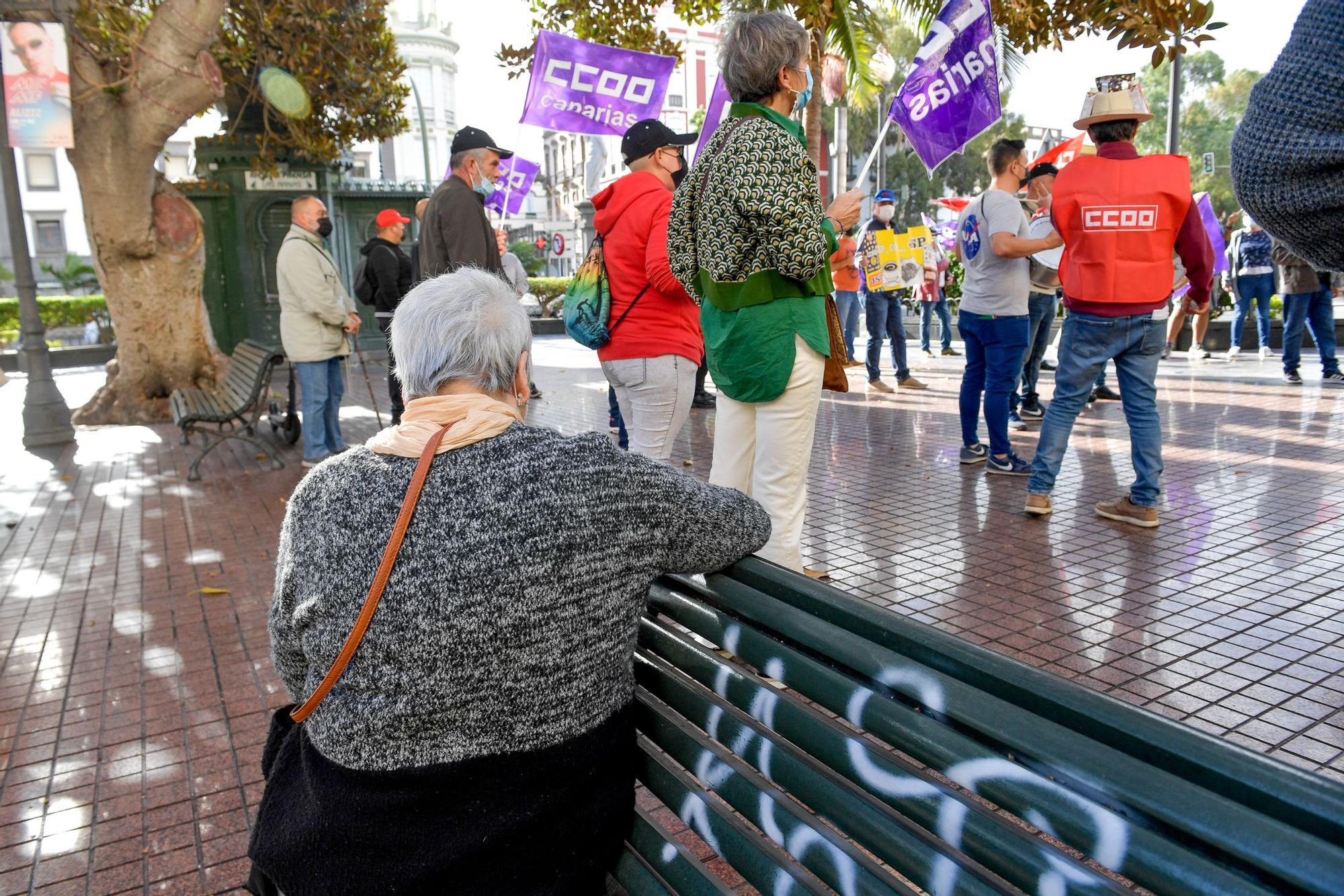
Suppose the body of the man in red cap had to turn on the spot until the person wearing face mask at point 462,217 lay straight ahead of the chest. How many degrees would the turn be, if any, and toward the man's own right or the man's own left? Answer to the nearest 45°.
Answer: approximately 90° to the man's own right

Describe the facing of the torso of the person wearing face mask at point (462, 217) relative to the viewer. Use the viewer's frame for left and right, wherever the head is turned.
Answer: facing to the right of the viewer

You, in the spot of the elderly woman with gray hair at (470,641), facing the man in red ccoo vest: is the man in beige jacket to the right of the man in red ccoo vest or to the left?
left

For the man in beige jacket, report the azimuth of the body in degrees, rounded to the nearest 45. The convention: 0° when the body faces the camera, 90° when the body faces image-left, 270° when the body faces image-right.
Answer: approximately 270°

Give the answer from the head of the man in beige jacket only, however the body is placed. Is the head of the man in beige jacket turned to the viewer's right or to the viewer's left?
to the viewer's right

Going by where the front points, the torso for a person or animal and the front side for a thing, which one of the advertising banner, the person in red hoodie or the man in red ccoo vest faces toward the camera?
the advertising banner

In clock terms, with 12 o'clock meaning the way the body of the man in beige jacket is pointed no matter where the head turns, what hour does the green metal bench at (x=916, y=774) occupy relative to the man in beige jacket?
The green metal bench is roughly at 3 o'clock from the man in beige jacket.

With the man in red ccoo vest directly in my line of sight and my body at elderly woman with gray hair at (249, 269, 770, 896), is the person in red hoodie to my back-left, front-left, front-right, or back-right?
front-left

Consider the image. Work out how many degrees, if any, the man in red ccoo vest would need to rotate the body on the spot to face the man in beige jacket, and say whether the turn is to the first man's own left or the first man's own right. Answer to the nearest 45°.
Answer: approximately 90° to the first man's own left

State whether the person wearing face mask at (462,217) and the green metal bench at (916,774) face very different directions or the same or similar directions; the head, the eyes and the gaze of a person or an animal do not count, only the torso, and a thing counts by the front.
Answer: very different directions

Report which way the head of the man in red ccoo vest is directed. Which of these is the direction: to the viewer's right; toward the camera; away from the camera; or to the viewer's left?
away from the camera

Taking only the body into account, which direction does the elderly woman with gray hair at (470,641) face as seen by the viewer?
away from the camera

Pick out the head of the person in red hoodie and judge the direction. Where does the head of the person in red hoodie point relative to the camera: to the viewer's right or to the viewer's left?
to the viewer's right

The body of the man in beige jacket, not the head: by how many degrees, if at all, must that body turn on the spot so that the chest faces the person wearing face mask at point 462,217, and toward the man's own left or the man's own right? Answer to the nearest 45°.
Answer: approximately 45° to the man's own right
